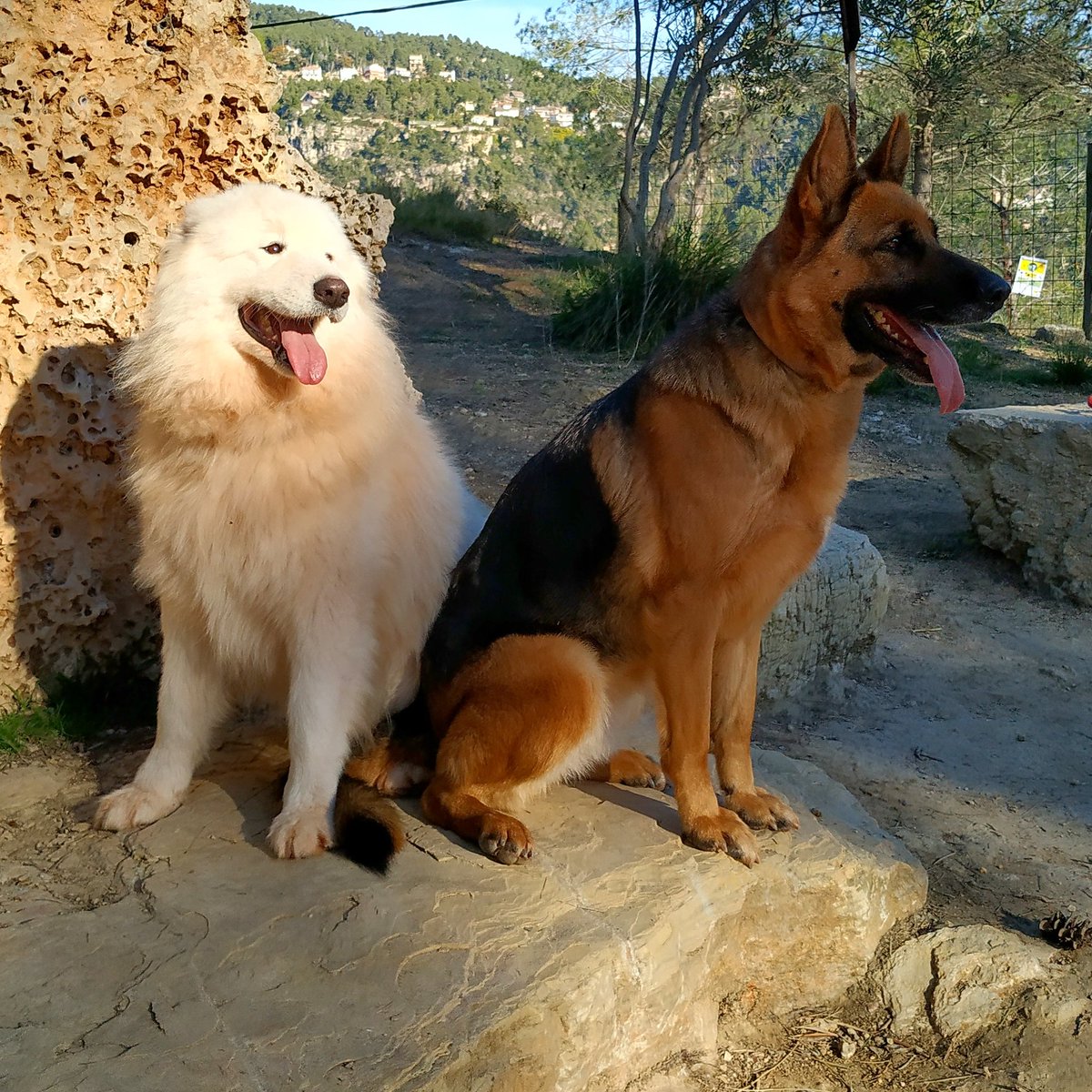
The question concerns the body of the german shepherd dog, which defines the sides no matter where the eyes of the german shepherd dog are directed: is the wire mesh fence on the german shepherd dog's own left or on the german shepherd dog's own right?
on the german shepherd dog's own left

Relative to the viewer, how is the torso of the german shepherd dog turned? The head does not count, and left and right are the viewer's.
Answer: facing the viewer and to the right of the viewer

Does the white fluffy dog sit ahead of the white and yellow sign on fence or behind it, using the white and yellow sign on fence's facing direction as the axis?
ahead

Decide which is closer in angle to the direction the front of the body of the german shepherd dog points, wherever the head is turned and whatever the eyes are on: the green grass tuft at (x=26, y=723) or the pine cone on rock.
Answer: the pine cone on rock

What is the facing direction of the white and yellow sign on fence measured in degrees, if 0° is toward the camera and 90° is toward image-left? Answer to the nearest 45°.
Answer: approximately 0°

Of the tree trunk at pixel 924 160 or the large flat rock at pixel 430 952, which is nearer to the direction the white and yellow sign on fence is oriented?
the large flat rock

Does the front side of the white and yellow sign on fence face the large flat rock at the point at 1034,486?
yes

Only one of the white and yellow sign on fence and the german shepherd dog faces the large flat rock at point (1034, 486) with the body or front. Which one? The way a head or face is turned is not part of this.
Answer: the white and yellow sign on fence

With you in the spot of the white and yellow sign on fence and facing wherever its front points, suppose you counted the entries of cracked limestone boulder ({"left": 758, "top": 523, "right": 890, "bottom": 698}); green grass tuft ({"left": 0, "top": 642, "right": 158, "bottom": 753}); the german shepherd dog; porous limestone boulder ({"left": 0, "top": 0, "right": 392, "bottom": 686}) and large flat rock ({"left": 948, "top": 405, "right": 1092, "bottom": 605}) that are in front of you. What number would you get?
5

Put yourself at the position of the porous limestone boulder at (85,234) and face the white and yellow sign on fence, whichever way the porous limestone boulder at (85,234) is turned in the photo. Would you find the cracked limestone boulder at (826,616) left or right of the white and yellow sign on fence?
right

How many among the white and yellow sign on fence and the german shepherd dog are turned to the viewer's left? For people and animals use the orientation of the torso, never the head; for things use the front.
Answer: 0

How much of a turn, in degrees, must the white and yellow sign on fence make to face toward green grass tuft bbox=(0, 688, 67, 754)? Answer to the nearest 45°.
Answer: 0° — it already faces it

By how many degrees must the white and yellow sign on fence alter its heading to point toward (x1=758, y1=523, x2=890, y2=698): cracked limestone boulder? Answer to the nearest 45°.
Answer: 0° — it already faces it
